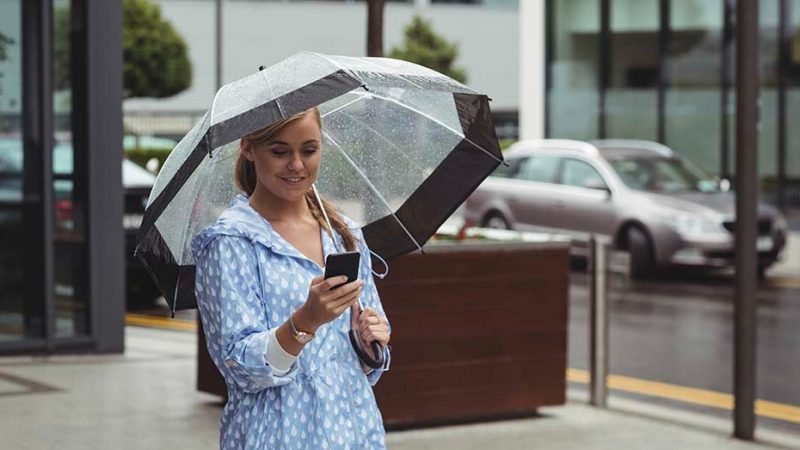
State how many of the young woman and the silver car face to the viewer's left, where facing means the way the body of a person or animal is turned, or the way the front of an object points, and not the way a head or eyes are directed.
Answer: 0

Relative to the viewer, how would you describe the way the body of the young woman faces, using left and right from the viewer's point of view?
facing the viewer and to the right of the viewer

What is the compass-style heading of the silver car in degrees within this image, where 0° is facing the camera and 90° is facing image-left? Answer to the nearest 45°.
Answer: approximately 315°

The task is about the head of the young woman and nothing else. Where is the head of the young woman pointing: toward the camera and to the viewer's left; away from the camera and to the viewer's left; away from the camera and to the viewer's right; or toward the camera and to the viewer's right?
toward the camera and to the viewer's right

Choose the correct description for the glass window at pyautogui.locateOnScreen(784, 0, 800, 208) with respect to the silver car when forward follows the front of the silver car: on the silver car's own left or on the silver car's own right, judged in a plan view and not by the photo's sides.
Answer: on the silver car's own left

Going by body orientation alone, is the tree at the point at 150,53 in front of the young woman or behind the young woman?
behind

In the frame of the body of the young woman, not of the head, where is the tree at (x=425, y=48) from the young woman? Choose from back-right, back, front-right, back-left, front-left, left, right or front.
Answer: back-left

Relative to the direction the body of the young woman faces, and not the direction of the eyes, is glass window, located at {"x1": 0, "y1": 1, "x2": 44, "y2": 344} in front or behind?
behind

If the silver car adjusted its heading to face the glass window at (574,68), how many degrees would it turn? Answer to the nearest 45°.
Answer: approximately 135° to its left

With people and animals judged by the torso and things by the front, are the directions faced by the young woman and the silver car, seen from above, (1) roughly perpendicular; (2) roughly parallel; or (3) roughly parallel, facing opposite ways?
roughly parallel

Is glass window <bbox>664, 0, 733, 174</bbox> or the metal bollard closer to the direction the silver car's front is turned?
the metal bollard
